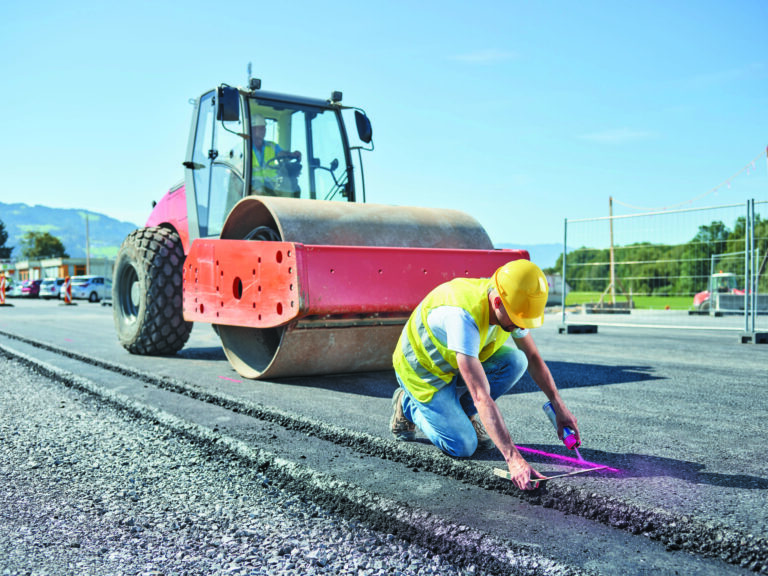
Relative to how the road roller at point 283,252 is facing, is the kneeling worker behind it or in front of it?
in front

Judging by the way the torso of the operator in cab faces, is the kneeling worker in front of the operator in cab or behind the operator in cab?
in front

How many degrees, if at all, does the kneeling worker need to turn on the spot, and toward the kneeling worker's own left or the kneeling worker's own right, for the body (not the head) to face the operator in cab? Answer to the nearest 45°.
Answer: approximately 180°

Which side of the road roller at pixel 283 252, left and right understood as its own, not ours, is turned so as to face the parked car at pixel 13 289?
back

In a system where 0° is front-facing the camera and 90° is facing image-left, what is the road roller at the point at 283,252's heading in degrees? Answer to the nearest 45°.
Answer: approximately 315°

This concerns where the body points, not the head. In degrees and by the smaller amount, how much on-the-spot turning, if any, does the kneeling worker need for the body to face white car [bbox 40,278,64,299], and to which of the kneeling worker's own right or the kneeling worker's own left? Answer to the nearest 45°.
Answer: approximately 180°

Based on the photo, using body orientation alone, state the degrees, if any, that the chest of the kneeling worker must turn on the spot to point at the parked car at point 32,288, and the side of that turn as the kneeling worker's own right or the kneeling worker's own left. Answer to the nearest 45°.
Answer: approximately 180°

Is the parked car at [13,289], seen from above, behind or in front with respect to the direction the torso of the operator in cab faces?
behind

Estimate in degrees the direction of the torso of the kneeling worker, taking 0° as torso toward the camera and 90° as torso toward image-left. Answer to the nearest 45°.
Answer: approximately 315°
